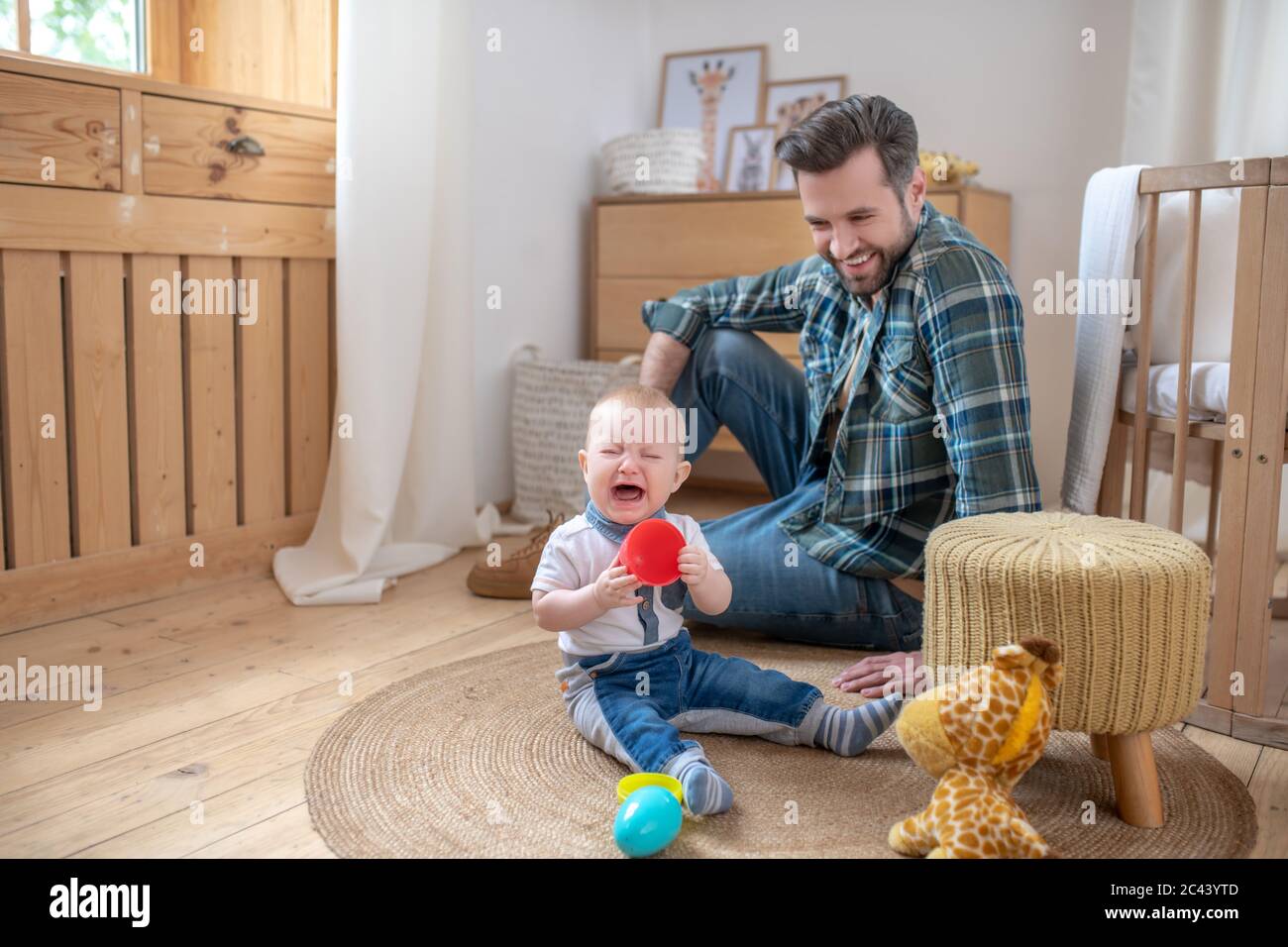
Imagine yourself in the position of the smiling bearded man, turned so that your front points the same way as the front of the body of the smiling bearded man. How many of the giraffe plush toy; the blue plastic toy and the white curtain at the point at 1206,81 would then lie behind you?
1

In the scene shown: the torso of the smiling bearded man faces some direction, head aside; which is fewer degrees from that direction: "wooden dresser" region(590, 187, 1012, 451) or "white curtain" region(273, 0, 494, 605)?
the white curtain

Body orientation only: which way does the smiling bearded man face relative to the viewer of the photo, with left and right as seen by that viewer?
facing the viewer and to the left of the viewer

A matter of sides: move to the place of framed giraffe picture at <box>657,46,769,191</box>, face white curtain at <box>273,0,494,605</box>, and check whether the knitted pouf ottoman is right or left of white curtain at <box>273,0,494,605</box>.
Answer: left

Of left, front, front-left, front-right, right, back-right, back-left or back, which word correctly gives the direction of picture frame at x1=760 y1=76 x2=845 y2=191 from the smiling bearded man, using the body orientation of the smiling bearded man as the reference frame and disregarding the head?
back-right

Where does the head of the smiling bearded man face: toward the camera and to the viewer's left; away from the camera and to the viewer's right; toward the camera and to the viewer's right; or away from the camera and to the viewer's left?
toward the camera and to the viewer's left

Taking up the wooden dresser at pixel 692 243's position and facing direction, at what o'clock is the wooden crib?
The wooden crib is roughly at 11 o'clock from the wooden dresser.

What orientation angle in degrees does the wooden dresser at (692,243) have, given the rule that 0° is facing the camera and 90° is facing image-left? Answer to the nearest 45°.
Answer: approximately 0°

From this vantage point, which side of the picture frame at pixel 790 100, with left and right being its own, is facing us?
front

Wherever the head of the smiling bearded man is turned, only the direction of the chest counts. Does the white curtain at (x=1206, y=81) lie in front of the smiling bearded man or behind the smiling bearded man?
behind

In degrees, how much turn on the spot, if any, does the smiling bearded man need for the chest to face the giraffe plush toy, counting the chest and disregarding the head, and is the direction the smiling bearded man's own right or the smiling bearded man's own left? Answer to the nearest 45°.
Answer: approximately 45° to the smiling bearded man's own left

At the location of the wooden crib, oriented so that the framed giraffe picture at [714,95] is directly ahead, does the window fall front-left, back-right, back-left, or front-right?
front-left

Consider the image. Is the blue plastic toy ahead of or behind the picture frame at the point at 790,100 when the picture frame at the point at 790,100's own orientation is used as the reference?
ahead

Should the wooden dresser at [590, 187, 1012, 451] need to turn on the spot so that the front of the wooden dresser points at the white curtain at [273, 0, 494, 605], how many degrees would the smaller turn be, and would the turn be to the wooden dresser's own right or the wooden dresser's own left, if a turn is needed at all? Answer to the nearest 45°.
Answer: approximately 45° to the wooden dresser's own right

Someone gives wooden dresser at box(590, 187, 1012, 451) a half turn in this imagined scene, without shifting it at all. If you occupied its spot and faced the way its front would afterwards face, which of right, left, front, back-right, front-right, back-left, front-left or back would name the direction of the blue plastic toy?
back
